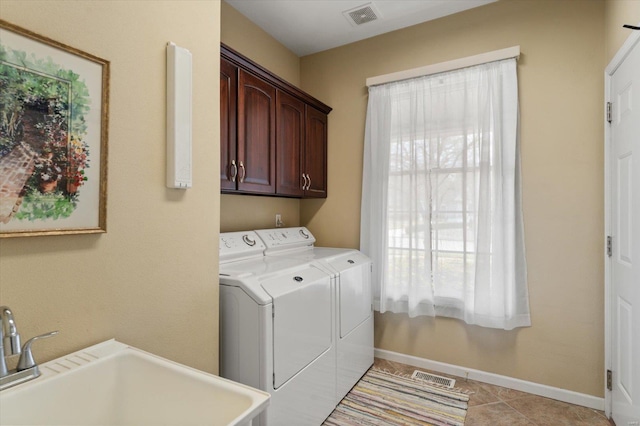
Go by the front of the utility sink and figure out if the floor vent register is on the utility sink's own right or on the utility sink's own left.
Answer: on the utility sink's own left

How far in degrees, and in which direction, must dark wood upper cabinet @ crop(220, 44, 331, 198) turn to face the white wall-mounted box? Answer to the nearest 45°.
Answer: approximately 45° to its right

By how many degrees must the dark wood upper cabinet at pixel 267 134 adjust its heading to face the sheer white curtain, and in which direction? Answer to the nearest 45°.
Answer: approximately 45° to its left

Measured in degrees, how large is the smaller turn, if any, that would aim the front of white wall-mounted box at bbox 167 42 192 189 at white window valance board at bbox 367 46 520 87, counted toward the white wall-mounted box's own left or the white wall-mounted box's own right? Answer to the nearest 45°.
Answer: approximately 45° to the white wall-mounted box's own left

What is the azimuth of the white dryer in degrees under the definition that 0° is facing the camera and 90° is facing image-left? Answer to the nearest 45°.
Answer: approximately 315°

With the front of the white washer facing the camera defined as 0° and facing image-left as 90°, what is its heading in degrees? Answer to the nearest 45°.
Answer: approximately 315°
